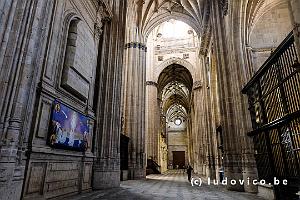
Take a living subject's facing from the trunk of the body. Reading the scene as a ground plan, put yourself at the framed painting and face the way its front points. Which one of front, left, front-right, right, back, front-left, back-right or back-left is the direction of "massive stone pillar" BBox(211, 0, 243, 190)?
front-left

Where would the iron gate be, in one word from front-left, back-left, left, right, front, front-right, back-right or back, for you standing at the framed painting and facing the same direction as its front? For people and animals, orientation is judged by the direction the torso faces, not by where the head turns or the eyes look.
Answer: front

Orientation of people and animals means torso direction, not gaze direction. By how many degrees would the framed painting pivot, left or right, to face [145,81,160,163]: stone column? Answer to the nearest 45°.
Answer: approximately 90° to its left

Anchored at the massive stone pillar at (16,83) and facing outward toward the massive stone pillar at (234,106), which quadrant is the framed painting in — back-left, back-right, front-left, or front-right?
front-left

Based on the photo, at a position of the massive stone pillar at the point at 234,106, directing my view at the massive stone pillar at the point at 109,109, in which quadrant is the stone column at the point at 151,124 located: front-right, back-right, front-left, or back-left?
front-right

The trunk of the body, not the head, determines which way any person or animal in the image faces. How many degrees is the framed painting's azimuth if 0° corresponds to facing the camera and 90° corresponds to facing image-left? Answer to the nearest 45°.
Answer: approximately 315°

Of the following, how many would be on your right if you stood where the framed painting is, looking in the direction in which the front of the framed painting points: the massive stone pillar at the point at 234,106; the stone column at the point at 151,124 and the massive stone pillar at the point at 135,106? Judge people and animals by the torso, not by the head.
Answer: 0

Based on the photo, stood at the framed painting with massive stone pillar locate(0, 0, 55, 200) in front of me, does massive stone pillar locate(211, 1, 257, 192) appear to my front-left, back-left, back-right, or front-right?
back-left

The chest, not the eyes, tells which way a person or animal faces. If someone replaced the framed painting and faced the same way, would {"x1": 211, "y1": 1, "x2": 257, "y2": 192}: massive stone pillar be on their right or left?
on their left

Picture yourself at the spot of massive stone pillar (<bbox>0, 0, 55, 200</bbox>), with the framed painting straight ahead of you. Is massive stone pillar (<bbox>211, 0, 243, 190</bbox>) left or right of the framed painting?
right

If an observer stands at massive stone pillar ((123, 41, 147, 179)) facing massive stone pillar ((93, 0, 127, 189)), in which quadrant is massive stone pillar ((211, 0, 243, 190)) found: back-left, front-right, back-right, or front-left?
front-left

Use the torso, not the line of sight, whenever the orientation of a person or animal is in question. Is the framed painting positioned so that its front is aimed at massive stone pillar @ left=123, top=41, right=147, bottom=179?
no
